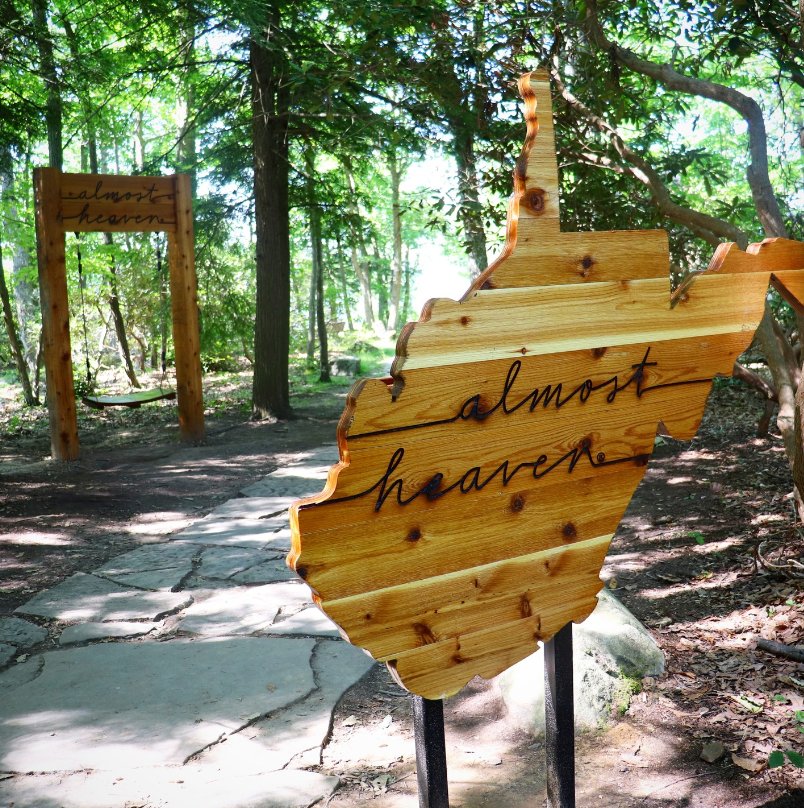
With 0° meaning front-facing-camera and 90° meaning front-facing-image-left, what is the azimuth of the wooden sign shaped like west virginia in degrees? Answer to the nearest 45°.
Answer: approximately 315°

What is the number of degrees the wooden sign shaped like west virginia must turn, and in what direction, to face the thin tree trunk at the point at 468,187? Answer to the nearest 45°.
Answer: approximately 135° to its left

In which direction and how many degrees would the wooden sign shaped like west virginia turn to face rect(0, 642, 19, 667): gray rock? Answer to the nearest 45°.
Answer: approximately 180°

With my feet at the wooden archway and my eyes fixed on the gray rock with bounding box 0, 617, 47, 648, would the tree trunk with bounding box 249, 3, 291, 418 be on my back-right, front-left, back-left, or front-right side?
back-left

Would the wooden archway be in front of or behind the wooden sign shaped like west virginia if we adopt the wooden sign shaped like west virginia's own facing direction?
behind

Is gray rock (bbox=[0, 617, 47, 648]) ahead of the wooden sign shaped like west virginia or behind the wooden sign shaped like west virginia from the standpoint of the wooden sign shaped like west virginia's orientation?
behind

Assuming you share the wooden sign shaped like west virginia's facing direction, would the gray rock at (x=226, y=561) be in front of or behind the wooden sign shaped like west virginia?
behind

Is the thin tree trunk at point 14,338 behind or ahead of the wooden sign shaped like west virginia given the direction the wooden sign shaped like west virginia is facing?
behind

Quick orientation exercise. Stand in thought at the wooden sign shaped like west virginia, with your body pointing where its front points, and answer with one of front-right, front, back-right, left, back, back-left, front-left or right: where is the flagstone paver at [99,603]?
back

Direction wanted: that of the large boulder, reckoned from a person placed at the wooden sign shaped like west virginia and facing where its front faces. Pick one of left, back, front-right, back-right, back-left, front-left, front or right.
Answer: back-left
